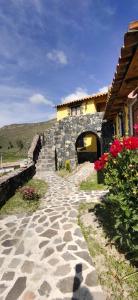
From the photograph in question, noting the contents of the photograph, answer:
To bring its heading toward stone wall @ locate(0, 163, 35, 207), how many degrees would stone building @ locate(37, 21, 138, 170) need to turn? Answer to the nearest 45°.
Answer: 0° — it already faces it

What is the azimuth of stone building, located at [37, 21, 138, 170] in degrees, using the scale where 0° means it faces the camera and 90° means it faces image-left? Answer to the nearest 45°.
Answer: approximately 45°

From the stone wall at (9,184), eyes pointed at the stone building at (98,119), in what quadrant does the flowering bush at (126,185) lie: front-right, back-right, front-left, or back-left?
back-right
